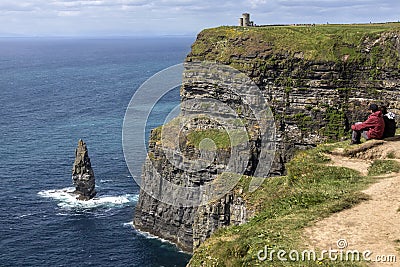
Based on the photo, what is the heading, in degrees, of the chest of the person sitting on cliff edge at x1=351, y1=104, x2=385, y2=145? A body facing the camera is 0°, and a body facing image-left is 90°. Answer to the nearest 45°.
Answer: approximately 90°

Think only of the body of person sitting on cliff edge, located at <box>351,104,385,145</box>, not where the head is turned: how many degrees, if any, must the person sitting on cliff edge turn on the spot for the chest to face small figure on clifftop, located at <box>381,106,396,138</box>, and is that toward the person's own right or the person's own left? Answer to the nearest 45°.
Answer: approximately 135° to the person's own right
